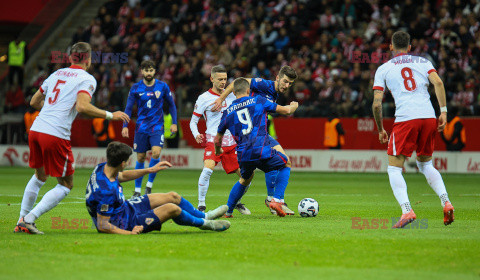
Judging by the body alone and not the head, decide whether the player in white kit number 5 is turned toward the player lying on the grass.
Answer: no

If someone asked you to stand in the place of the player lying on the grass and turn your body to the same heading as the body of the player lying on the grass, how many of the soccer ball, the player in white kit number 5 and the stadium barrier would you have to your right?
0

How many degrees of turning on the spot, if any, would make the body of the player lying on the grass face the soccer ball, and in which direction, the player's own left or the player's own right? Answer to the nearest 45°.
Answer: approximately 45° to the player's own left

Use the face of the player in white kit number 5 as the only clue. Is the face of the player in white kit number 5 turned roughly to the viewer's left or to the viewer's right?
to the viewer's right

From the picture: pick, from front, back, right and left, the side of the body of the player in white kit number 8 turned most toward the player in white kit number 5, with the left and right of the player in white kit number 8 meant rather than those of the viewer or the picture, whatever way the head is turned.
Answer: left

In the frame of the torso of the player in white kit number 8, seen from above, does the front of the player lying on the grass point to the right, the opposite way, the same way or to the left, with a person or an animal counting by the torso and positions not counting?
to the right

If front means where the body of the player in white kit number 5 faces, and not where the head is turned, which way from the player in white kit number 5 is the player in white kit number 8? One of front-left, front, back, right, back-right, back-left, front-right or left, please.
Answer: front-right

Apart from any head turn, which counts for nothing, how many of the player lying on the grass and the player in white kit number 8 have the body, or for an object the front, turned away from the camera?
1

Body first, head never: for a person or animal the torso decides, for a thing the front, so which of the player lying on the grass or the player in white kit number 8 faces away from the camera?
the player in white kit number 8

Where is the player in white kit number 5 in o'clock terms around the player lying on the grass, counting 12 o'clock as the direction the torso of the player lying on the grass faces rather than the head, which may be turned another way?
The player in white kit number 5 is roughly at 7 o'clock from the player lying on the grass.

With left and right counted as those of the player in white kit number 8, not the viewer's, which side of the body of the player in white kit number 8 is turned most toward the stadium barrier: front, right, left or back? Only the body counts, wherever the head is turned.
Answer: front

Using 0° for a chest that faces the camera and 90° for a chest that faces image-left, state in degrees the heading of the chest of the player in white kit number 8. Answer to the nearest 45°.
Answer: approximately 180°

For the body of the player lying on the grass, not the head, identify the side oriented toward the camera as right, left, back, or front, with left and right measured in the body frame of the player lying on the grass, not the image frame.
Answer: right

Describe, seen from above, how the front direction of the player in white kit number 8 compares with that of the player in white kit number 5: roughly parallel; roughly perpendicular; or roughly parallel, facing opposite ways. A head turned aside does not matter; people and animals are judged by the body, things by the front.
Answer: roughly parallel

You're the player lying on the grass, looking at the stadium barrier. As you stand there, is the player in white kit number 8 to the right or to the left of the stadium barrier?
right

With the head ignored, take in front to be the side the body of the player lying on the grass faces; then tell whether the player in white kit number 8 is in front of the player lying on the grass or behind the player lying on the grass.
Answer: in front

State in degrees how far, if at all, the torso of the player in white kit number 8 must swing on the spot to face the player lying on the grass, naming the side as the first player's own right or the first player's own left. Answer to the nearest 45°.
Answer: approximately 135° to the first player's own left
